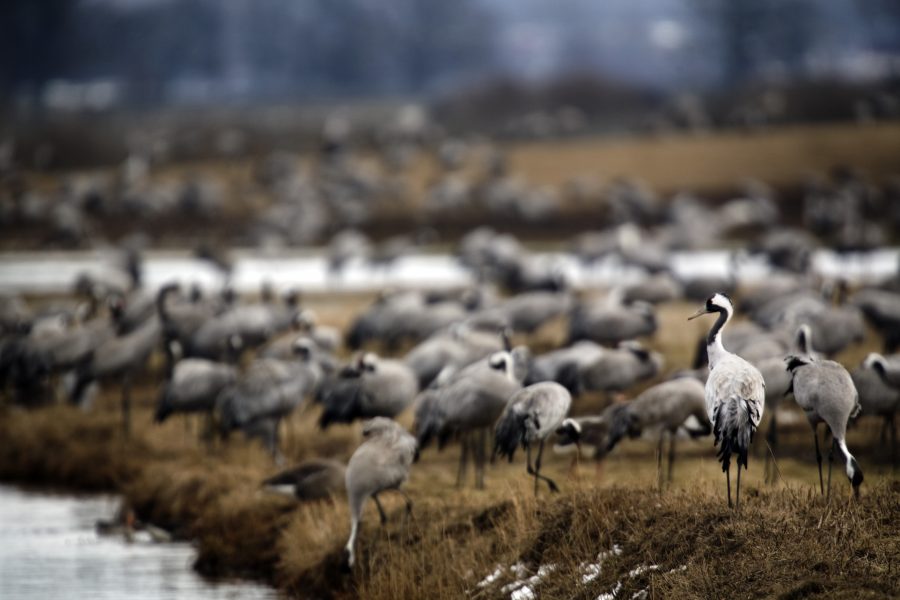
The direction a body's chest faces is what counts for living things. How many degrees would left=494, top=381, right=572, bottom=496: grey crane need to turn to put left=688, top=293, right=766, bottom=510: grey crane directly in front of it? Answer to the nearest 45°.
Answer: approximately 45° to its right

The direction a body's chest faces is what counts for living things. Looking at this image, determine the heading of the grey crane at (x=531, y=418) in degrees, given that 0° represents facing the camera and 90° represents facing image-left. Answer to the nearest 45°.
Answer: approximately 270°

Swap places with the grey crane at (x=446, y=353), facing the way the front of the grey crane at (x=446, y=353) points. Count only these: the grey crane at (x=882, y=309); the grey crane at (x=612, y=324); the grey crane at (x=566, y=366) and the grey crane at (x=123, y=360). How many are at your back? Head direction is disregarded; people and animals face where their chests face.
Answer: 1

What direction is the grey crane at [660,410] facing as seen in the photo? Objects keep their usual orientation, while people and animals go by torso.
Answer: to the viewer's right

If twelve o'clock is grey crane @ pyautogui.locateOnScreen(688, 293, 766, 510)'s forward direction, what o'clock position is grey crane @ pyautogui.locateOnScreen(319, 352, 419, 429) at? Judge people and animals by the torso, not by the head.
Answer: grey crane @ pyautogui.locateOnScreen(319, 352, 419, 429) is roughly at 12 o'clock from grey crane @ pyautogui.locateOnScreen(688, 293, 766, 510).

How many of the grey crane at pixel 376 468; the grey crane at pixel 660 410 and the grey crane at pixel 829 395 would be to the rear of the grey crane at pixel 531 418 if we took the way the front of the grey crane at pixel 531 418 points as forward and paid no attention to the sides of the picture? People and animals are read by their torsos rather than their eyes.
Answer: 1

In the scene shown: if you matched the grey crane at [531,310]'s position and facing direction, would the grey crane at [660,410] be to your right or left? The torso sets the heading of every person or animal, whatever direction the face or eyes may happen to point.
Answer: on your right

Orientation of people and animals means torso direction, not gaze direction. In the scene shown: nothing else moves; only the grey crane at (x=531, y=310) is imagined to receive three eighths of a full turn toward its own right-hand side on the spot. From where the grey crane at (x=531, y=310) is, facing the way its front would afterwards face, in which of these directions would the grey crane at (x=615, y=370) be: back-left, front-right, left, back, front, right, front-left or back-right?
front-left

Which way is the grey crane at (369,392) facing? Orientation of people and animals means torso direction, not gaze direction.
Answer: to the viewer's right
